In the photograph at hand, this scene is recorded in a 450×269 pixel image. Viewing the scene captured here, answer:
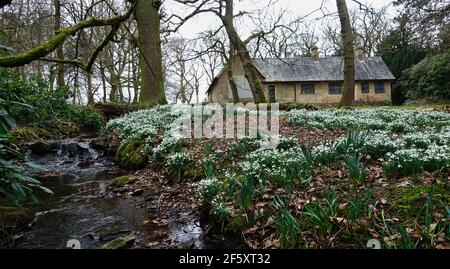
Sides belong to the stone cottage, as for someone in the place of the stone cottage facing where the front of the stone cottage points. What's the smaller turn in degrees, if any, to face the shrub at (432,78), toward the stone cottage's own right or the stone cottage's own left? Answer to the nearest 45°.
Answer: approximately 45° to the stone cottage's own left

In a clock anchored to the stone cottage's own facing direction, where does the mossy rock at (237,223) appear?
The mossy rock is roughly at 12 o'clock from the stone cottage.

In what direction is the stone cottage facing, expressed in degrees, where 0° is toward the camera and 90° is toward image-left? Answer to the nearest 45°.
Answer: approximately 0°

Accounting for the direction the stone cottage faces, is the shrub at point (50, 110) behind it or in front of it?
in front

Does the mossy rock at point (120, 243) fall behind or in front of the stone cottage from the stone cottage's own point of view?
in front

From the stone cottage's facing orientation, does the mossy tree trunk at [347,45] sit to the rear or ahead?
ahead

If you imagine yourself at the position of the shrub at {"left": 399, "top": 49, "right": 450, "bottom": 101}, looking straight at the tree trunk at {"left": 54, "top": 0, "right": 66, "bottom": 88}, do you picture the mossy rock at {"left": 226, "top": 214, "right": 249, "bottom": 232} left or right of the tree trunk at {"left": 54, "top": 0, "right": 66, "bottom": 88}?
left

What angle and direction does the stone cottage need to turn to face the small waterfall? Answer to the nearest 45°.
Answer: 0° — it already faces it
